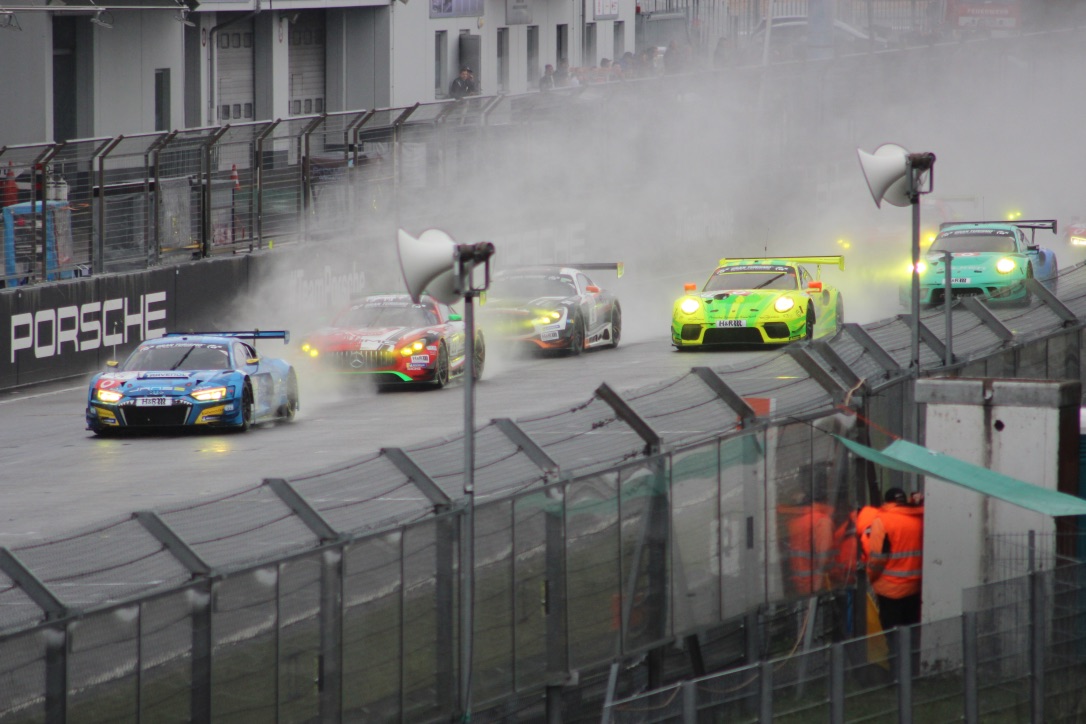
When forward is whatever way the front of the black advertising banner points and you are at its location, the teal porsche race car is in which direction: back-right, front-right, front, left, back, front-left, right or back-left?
front-left

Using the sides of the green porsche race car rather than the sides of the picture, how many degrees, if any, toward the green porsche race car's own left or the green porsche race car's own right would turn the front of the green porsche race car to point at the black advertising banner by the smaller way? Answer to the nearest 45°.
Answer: approximately 90° to the green porsche race car's own right

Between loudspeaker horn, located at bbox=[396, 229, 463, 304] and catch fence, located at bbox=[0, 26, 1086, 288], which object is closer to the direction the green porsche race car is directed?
the loudspeaker horn

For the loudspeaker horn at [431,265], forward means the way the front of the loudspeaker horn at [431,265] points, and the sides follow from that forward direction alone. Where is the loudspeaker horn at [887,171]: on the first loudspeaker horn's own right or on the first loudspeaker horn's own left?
on the first loudspeaker horn's own right

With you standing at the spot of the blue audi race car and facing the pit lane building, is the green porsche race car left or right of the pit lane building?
right

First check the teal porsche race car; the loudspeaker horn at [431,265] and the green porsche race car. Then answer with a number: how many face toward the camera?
2

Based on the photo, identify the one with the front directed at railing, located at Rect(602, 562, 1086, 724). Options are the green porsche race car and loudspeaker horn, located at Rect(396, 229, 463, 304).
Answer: the green porsche race car

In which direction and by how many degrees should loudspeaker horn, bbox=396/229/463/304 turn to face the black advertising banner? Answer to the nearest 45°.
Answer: approximately 90° to its right

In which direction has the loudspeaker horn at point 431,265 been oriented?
to the viewer's left

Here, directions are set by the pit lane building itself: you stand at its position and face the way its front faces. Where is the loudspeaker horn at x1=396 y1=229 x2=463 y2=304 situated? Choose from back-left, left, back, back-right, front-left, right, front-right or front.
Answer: front-right

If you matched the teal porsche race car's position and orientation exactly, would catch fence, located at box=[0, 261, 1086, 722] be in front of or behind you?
in front

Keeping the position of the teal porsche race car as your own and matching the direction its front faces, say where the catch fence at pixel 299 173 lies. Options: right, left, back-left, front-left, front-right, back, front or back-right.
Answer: right
